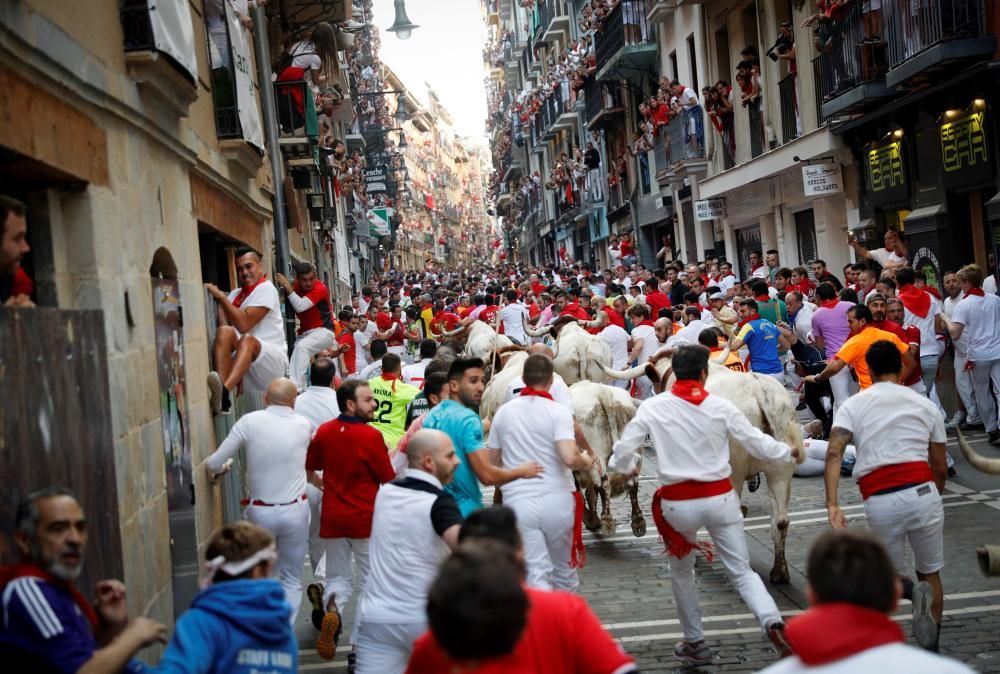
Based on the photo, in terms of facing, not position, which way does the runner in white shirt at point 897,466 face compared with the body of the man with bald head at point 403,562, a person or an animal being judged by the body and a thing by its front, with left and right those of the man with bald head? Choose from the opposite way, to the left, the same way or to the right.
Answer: the same way

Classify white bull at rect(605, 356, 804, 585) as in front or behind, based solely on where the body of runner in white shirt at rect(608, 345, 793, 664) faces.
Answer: in front

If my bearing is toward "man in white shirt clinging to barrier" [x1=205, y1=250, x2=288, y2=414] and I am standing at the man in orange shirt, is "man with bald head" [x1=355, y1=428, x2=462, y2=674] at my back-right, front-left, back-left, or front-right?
front-left

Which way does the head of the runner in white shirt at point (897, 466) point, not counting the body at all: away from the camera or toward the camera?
away from the camera

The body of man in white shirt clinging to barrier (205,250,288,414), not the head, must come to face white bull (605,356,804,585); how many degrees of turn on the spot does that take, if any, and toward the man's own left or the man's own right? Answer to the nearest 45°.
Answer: approximately 90° to the man's own left

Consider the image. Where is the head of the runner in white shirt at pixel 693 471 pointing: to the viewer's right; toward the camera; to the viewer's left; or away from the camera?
away from the camera

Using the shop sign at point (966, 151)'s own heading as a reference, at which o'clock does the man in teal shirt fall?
The man in teal shirt is roughly at 11 o'clock from the shop sign.

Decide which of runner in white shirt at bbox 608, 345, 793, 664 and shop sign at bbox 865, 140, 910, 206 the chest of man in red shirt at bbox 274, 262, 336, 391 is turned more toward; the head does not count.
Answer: the runner in white shirt

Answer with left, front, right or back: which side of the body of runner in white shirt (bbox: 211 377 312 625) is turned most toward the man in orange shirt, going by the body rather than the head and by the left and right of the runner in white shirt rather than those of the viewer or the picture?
right

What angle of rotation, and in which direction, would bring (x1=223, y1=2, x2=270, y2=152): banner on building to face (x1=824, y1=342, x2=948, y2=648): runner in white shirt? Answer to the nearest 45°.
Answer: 0° — it already faces them

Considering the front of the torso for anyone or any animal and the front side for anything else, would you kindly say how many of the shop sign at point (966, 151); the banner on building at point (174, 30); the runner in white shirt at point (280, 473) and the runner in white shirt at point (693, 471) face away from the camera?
2

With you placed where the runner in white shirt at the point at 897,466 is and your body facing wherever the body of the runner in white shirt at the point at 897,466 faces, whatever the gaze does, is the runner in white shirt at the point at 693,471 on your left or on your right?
on your left

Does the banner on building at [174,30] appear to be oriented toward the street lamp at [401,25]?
no

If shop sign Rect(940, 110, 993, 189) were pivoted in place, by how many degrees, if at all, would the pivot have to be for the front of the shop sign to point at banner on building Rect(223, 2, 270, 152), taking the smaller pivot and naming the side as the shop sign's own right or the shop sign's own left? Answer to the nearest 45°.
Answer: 0° — it already faces it

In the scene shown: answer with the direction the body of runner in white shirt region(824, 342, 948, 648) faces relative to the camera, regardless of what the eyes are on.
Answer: away from the camera

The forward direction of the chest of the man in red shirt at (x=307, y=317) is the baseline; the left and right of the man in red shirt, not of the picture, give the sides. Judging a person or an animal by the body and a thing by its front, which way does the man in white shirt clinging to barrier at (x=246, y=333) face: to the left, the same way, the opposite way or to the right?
the same way

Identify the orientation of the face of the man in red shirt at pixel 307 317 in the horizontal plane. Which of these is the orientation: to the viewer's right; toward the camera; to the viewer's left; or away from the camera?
toward the camera
